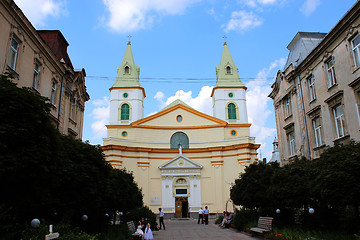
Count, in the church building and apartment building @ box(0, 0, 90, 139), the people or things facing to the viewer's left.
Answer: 0

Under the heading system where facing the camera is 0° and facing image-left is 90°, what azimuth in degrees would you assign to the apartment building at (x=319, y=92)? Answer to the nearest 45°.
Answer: approximately 45°

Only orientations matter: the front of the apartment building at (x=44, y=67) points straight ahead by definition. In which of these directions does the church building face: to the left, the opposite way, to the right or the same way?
to the right

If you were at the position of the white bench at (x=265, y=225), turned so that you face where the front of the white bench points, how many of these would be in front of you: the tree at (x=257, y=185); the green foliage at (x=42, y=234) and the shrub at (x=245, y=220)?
1

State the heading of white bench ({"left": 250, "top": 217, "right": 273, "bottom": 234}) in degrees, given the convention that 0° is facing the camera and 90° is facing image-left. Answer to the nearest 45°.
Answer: approximately 45°

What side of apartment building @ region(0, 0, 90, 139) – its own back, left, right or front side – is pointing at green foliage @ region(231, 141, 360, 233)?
front

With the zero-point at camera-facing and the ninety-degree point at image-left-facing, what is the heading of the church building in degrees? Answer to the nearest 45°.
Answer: approximately 0°

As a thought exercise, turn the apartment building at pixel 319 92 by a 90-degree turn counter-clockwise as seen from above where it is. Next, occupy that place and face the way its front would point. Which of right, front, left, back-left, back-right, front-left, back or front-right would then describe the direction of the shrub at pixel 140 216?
back-right

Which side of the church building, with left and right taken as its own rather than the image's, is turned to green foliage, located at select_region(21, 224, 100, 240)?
front

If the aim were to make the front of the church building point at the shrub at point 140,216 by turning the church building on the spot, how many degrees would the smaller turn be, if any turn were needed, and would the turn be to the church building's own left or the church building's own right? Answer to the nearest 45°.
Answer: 0° — it already faces it

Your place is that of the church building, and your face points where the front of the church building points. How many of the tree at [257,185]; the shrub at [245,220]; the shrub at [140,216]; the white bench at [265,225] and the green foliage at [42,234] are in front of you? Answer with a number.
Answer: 5

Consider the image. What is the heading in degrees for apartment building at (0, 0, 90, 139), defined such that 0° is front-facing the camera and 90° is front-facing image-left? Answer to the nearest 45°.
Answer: approximately 315°

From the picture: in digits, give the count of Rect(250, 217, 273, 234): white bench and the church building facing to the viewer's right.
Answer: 0
